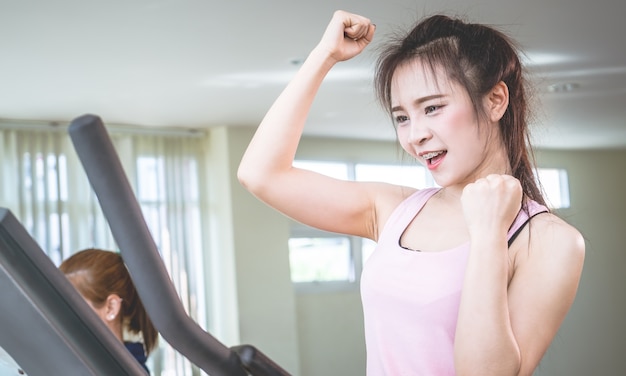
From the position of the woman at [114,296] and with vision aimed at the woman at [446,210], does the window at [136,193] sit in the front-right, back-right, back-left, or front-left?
back-left

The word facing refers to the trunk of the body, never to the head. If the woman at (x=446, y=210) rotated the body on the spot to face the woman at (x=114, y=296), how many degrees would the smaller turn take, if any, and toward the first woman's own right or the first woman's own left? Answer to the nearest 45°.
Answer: approximately 90° to the first woman's own right

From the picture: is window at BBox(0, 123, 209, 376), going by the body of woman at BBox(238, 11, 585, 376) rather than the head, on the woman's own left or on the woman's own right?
on the woman's own right

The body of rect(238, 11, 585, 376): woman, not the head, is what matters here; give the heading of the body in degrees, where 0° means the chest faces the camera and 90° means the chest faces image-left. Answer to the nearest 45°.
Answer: approximately 45°

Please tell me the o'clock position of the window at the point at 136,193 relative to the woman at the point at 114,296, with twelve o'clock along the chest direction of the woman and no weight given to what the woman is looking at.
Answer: The window is roughly at 3 o'clock from the woman.

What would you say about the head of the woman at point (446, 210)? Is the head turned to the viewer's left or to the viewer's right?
to the viewer's left

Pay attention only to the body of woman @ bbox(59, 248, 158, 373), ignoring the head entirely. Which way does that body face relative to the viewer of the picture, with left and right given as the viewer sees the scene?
facing to the left of the viewer
